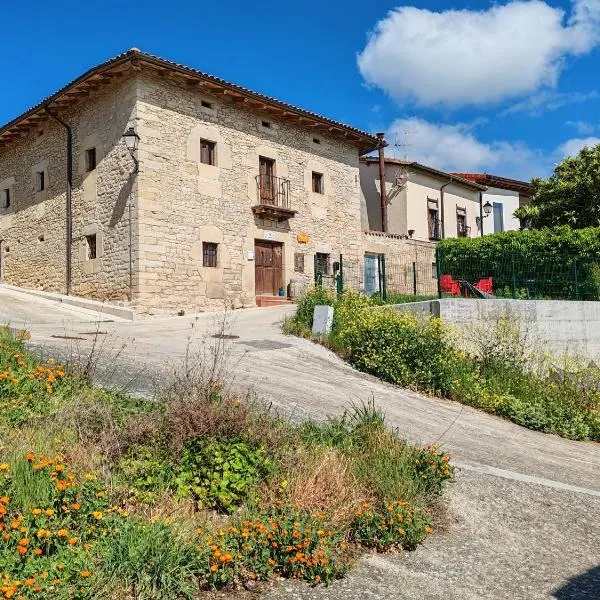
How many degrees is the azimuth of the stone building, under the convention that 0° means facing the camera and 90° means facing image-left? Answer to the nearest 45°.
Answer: approximately 315°

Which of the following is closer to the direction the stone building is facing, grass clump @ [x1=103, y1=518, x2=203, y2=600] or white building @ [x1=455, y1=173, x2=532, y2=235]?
the grass clump

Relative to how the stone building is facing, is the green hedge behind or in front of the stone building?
in front

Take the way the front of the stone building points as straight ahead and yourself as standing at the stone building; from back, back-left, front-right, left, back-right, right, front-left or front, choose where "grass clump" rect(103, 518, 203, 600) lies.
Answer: front-right

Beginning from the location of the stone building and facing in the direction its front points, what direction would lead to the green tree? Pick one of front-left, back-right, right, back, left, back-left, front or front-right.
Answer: front-left

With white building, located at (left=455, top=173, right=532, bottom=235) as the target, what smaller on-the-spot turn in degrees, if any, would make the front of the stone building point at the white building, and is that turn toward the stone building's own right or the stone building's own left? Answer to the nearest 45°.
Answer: approximately 90° to the stone building's own left

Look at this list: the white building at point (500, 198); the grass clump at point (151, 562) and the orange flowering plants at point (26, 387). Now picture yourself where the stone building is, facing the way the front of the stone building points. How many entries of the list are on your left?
1

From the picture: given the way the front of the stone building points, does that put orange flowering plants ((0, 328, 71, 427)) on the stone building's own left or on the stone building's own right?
on the stone building's own right

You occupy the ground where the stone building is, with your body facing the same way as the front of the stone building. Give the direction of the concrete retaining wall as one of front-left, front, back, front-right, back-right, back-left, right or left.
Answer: front

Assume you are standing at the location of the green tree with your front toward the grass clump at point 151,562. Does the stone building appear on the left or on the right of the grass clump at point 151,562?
right

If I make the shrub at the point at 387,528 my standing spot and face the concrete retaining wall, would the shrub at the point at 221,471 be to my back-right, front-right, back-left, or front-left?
back-left

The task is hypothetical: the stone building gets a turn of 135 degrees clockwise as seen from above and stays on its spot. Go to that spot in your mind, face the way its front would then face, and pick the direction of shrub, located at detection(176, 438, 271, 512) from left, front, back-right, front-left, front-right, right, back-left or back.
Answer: left
